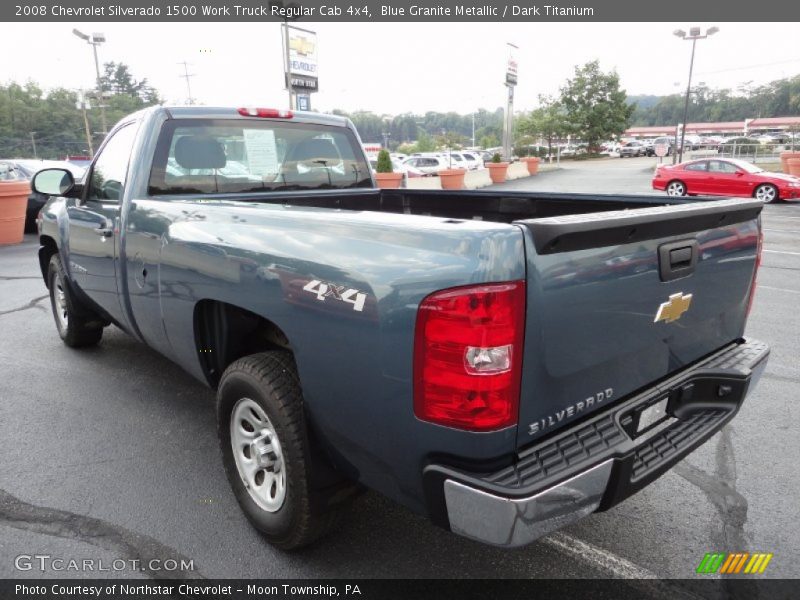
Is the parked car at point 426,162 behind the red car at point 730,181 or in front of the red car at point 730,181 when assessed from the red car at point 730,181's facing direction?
behind

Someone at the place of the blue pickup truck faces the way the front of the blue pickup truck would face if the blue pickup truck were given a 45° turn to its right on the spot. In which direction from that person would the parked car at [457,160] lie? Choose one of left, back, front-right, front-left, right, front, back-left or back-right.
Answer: front

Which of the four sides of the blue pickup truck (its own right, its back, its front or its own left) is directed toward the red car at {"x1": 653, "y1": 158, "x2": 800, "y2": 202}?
right

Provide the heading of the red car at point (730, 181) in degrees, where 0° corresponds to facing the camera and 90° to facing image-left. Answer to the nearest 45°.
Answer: approximately 270°

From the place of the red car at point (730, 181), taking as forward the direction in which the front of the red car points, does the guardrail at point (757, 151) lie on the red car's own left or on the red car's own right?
on the red car's own left

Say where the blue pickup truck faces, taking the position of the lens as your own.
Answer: facing away from the viewer and to the left of the viewer

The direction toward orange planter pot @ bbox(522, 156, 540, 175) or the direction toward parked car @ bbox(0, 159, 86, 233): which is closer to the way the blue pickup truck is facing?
the parked car

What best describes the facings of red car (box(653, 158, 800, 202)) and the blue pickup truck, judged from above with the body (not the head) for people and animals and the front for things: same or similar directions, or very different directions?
very different directions

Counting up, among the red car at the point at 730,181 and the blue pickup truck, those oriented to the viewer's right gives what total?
1

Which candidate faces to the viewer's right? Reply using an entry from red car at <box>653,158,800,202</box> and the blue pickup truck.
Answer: the red car

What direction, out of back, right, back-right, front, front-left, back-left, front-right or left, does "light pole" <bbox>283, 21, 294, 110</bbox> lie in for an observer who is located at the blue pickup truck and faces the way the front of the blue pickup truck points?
front-right

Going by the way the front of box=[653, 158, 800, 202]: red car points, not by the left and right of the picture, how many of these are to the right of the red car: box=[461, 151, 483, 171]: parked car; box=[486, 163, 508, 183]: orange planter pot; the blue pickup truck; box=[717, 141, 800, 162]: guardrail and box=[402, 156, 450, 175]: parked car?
1

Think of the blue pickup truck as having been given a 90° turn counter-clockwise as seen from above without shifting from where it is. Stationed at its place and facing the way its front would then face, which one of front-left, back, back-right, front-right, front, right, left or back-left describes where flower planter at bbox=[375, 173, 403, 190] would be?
back-right

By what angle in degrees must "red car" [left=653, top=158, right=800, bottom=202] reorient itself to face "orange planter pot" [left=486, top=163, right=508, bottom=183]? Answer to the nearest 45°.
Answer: approximately 135° to its left

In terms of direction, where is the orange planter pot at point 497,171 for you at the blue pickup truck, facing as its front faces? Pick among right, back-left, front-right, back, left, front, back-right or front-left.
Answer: front-right

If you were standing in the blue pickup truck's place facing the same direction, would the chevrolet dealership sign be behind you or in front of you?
in front

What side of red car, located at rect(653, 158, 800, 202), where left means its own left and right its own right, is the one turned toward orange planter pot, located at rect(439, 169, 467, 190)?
back

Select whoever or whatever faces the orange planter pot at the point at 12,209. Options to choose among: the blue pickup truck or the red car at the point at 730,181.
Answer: the blue pickup truck

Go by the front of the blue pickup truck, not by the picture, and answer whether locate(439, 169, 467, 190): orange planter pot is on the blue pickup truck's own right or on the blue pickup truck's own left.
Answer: on the blue pickup truck's own right
